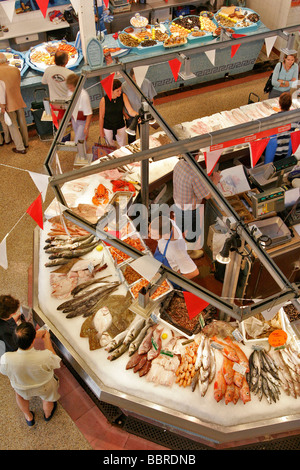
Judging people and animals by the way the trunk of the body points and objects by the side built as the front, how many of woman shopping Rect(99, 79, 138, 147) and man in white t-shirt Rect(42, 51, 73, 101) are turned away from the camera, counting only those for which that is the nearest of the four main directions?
1

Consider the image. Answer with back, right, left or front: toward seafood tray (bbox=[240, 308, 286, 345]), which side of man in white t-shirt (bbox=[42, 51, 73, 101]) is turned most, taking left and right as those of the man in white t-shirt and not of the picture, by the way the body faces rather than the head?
back

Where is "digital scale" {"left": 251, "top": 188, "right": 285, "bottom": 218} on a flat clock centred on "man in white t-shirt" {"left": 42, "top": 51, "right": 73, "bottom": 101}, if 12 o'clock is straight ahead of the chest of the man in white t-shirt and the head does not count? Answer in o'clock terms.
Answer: The digital scale is roughly at 5 o'clock from the man in white t-shirt.

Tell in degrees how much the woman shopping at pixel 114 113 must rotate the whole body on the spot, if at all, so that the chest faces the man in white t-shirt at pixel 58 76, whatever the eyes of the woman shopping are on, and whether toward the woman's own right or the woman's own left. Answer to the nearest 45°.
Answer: approximately 180°

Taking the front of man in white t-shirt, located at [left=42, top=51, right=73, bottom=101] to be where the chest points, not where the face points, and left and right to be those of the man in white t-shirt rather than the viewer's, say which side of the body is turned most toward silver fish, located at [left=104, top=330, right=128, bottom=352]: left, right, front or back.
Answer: back

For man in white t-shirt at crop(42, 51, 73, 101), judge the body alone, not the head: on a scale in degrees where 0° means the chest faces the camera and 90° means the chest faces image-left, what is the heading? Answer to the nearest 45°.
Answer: approximately 180°

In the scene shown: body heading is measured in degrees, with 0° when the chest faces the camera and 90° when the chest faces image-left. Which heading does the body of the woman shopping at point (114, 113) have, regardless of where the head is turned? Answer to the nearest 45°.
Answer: approximately 315°

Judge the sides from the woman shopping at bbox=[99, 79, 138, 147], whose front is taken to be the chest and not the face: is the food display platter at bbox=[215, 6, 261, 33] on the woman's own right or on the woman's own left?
on the woman's own left

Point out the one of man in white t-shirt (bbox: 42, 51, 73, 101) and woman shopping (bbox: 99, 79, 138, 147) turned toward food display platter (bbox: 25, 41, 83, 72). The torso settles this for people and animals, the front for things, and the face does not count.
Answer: the man in white t-shirt

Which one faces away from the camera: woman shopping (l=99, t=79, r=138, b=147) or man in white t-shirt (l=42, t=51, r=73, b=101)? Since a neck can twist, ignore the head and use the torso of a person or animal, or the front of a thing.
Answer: the man in white t-shirt
